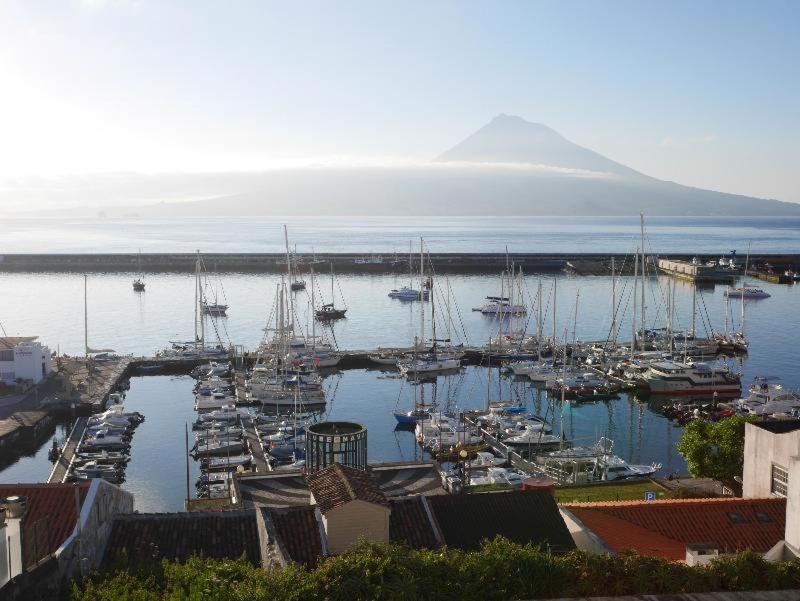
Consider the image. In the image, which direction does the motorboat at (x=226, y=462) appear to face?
to the viewer's left

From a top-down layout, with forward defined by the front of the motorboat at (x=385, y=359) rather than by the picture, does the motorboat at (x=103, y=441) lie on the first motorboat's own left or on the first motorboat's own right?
on the first motorboat's own left

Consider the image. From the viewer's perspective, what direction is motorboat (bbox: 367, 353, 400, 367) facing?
to the viewer's left

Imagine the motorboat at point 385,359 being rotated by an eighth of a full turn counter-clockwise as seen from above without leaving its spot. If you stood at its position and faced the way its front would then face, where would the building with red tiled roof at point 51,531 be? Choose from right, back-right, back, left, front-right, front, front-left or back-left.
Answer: front-left

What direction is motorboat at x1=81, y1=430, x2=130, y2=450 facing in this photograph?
to the viewer's left
